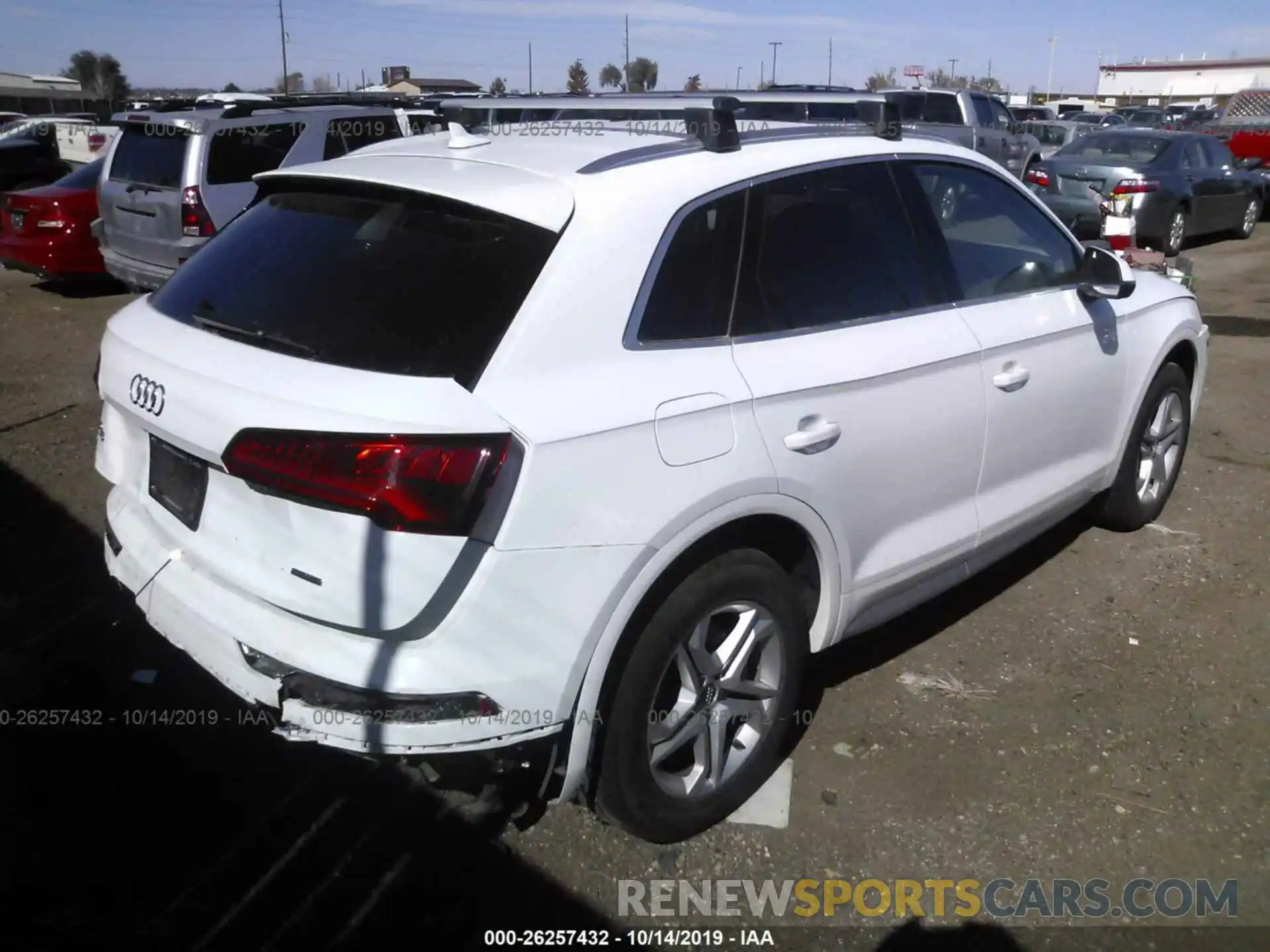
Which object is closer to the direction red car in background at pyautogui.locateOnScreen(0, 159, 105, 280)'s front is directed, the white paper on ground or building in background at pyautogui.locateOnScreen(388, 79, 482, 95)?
the building in background

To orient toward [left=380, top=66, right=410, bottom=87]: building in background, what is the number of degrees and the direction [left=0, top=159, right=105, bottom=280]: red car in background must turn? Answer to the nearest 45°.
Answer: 0° — it already faces it

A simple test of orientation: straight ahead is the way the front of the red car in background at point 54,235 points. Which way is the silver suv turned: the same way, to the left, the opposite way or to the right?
the same way

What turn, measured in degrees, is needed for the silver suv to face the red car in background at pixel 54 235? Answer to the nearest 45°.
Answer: approximately 90° to its left

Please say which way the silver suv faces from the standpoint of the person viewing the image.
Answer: facing away from the viewer and to the right of the viewer

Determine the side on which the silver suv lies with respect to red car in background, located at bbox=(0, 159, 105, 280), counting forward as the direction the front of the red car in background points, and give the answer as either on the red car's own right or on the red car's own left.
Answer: on the red car's own right

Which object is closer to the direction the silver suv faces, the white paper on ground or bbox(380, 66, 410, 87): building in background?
the building in background

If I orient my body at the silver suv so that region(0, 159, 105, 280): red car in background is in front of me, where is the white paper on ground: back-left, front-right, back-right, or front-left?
back-left

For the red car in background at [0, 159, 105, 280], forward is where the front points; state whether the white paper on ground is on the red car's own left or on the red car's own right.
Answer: on the red car's own right

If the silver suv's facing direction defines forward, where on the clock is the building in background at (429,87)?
The building in background is roughly at 11 o'clock from the silver suv.

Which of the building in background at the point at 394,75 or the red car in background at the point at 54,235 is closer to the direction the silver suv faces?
the building in background

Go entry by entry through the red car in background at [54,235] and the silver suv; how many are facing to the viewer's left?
0

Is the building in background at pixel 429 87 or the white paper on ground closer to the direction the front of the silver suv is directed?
the building in background

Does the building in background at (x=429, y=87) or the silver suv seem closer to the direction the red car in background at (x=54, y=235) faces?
the building in background

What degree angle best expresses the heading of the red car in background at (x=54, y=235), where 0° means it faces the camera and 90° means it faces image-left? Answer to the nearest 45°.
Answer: approximately 225°
